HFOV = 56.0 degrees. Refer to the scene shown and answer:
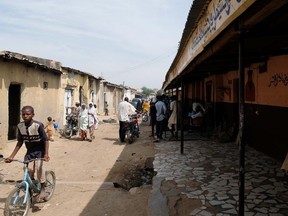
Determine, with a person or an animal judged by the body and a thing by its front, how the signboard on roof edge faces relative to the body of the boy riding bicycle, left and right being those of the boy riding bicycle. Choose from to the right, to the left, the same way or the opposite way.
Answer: to the right

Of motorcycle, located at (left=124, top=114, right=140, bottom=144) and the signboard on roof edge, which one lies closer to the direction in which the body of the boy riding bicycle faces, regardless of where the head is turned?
the signboard on roof edge

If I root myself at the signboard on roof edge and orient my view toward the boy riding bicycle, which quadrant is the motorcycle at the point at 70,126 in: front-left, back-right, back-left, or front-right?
front-right

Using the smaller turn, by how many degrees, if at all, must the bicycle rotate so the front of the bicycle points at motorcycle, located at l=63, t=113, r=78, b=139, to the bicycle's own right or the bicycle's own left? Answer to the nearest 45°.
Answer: approximately 135° to the bicycle's own right

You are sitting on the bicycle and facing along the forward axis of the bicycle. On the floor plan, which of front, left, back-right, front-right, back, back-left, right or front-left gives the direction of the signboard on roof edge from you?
left

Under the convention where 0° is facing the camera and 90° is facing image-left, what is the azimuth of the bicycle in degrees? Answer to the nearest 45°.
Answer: approximately 45°

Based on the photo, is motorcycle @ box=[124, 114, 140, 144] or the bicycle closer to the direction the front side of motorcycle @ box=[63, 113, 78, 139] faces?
the bicycle

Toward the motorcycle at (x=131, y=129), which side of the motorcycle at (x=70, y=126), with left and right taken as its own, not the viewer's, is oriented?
left

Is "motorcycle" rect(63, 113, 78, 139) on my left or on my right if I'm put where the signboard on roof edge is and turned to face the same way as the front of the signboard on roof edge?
on my right

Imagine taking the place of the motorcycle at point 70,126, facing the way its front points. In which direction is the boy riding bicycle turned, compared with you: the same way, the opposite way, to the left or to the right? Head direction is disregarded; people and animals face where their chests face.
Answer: the same way

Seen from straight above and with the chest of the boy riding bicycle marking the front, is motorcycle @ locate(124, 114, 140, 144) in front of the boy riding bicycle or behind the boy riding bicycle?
behind

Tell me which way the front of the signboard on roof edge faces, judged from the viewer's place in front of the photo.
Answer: facing to the left of the viewer

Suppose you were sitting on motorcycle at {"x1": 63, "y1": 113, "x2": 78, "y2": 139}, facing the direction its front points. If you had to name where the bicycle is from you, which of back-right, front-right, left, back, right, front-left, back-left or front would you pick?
front-left

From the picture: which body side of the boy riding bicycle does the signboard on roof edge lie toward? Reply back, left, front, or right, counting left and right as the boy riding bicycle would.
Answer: left

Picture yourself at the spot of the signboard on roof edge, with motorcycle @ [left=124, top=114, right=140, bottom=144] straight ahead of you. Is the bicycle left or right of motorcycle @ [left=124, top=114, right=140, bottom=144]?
left

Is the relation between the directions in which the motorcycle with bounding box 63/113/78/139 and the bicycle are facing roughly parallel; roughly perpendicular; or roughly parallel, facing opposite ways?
roughly parallel

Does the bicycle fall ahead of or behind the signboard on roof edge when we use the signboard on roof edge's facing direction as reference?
ahead

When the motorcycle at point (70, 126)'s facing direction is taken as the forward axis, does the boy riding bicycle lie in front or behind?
in front
